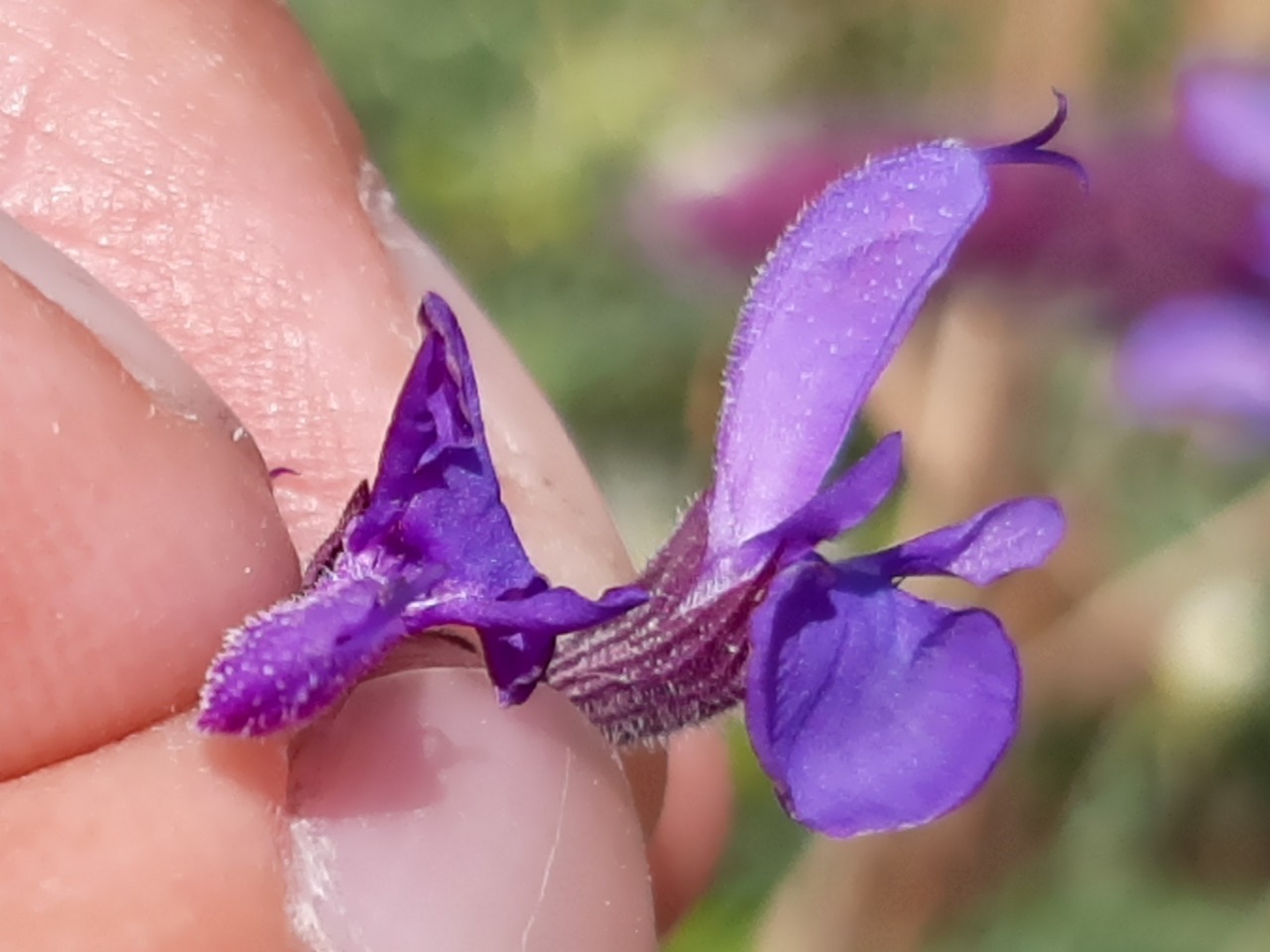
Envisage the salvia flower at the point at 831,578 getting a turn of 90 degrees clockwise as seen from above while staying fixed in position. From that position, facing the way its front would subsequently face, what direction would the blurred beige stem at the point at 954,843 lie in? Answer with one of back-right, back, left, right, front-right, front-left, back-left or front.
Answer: back

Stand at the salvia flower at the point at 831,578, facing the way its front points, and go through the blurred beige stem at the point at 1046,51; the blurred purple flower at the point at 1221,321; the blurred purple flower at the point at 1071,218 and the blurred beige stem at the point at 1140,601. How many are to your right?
0

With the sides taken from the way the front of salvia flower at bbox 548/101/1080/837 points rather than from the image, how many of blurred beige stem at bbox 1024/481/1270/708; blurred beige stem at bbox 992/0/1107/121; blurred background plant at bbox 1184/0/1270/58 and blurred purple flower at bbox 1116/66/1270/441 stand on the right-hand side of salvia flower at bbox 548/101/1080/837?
0

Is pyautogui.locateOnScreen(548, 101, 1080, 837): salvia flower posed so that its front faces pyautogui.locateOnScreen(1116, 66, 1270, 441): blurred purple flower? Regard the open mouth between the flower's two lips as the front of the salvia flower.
no

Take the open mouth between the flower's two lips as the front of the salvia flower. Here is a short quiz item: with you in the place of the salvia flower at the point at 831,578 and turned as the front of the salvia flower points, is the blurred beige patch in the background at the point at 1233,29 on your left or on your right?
on your left

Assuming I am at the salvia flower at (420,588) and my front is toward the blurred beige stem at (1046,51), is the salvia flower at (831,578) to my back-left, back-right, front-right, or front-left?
front-right

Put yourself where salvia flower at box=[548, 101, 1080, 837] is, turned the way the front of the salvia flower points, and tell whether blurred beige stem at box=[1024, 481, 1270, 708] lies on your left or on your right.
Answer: on your left

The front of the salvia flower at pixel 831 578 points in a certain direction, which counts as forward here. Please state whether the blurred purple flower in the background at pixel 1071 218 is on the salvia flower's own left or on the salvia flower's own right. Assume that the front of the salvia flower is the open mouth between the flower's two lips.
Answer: on the salvia flower's own left

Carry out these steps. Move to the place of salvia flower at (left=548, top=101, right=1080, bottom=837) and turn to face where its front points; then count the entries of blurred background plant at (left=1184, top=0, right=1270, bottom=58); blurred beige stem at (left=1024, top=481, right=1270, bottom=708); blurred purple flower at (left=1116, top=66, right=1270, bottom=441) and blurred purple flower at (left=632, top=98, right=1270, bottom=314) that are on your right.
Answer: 0

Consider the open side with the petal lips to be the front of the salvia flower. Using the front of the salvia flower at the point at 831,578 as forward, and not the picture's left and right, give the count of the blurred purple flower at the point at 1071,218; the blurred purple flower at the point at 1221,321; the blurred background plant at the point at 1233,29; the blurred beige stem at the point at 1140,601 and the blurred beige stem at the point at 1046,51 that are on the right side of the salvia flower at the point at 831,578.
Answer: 0

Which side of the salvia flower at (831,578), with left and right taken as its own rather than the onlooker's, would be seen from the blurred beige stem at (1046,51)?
left

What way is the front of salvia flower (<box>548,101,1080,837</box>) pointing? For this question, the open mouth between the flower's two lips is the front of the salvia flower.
to the viewer's right
